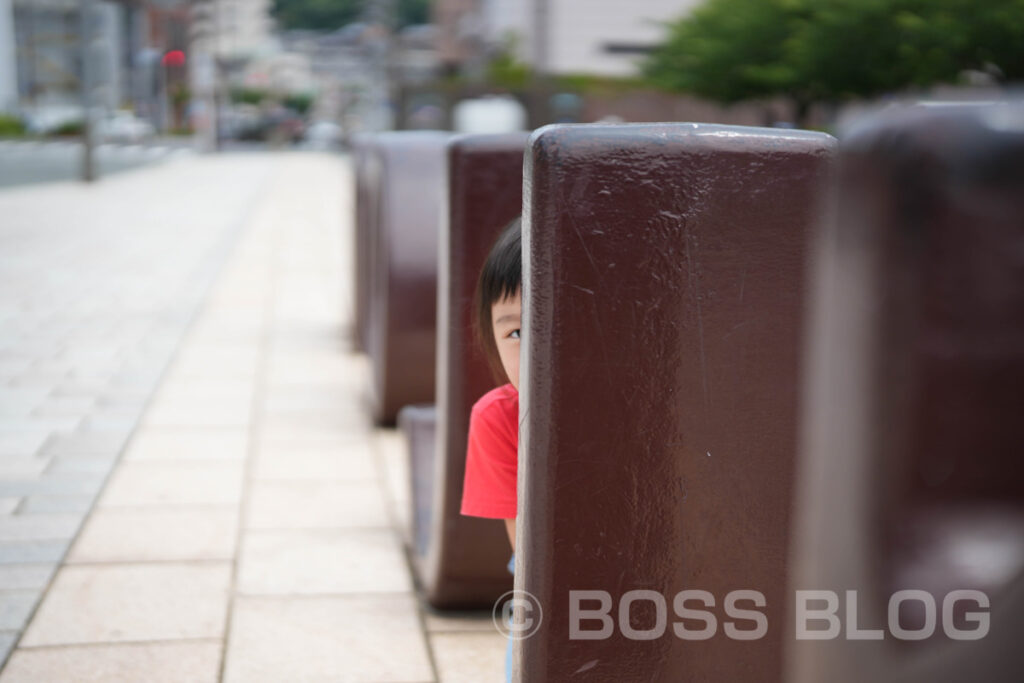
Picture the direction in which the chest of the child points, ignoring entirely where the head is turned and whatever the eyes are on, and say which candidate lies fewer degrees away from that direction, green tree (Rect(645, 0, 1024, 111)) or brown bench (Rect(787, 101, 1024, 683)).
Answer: the brown bench

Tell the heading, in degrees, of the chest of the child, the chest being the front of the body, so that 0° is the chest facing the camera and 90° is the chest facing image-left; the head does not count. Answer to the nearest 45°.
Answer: approximately 315°

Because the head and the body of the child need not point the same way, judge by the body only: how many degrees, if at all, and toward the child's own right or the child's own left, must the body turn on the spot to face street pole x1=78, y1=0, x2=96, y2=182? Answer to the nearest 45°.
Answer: approximately 135° to the child's own left

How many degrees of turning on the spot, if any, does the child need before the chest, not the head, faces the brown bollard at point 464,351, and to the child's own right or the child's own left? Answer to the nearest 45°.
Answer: approximately 135° to the child's own left

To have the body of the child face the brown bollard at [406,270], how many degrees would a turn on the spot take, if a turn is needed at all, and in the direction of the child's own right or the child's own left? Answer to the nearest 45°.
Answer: approximately 135° to the child's own left

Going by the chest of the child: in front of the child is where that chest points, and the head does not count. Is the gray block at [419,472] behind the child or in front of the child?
behind

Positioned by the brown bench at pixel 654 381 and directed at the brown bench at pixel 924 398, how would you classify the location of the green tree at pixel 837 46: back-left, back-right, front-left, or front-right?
back-left

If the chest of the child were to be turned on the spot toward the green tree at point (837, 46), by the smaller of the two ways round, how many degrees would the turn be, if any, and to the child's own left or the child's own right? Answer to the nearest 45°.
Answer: approximately 135° to the child's own left
